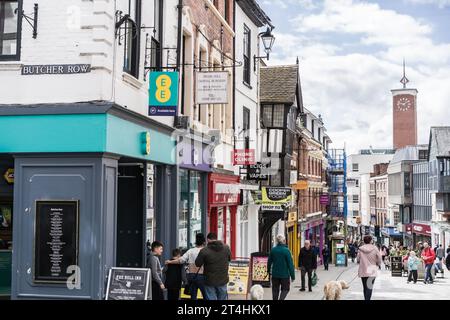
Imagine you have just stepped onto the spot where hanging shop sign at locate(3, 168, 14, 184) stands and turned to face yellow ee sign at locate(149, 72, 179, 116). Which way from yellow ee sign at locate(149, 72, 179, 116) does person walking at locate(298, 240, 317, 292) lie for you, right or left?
left

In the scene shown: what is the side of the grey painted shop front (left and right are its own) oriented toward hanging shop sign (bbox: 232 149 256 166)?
left

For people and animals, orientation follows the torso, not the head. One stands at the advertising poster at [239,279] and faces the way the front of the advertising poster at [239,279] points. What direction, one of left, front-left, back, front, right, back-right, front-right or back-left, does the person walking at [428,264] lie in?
back-left

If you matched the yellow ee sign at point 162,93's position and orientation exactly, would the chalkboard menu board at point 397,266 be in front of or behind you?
behind

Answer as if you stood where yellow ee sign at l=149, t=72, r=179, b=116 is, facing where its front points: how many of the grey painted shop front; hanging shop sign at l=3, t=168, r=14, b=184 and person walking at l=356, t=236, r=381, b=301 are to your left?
1

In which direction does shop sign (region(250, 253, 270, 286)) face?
toward the camera

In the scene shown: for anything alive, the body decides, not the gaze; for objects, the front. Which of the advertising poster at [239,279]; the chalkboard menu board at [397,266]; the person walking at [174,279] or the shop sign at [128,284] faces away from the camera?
the person walking

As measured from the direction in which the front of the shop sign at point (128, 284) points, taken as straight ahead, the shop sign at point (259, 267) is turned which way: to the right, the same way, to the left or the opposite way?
the same way

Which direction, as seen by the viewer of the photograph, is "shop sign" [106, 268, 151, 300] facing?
facing the viewer

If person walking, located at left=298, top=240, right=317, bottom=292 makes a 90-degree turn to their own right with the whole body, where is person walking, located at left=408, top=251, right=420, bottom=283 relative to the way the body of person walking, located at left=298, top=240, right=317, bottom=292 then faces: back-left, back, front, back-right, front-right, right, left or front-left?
back-right

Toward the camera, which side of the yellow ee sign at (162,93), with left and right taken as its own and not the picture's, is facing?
front
